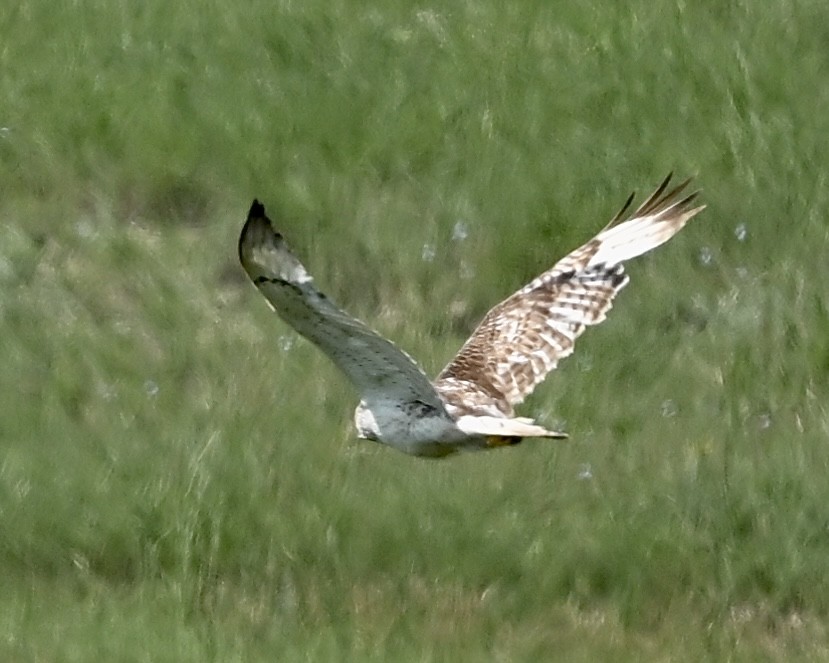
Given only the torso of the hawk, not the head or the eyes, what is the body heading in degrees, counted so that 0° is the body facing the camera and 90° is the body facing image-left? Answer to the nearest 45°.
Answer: approximately 135°
